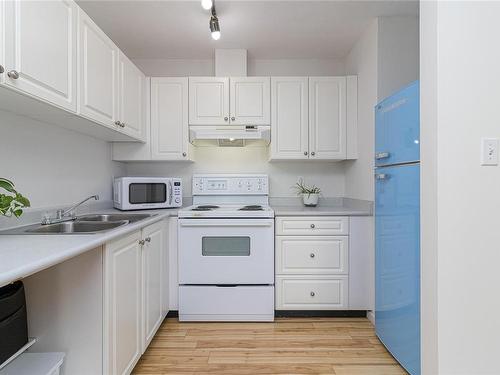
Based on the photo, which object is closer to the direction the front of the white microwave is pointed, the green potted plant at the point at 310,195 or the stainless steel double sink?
the stainless steel double sink

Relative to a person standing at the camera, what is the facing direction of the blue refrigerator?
facing to the left of the viewer

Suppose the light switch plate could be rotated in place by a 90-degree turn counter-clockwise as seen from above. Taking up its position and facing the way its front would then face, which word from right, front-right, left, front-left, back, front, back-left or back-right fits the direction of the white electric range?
back

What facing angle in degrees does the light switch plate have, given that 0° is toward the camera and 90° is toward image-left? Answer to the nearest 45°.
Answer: approximately 0°

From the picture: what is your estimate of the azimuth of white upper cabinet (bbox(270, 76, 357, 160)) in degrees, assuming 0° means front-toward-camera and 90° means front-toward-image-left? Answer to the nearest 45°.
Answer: approximately 0°

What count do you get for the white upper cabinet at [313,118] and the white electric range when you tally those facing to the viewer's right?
0

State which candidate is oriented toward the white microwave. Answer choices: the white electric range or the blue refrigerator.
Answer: the blue refrigerator

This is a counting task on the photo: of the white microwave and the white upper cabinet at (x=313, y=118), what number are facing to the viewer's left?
0

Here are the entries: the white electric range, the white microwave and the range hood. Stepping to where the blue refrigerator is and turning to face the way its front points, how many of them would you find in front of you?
3

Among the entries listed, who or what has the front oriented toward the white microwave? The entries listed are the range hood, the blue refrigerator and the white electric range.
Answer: the blue refrigerator

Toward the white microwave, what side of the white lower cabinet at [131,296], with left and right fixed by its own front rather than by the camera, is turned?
left

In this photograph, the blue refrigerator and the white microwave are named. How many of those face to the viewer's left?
1

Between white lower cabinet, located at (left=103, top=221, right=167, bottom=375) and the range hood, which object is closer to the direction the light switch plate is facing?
the white lower cabinet
